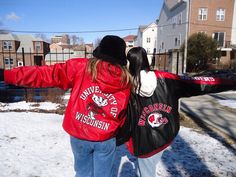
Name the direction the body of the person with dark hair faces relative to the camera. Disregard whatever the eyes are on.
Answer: away from the camera

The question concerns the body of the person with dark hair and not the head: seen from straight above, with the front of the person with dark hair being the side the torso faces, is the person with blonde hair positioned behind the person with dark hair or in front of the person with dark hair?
behind

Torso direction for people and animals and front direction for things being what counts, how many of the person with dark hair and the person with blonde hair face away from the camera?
2

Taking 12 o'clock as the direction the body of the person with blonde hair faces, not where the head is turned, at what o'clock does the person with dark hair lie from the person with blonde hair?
The person with dark hair is roughly at 2 o'clock from the person with blonde hair.

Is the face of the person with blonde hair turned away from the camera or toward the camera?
away from the camera

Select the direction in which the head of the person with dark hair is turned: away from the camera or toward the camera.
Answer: away from the camera

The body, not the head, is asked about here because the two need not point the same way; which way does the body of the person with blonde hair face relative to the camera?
away from the camera
